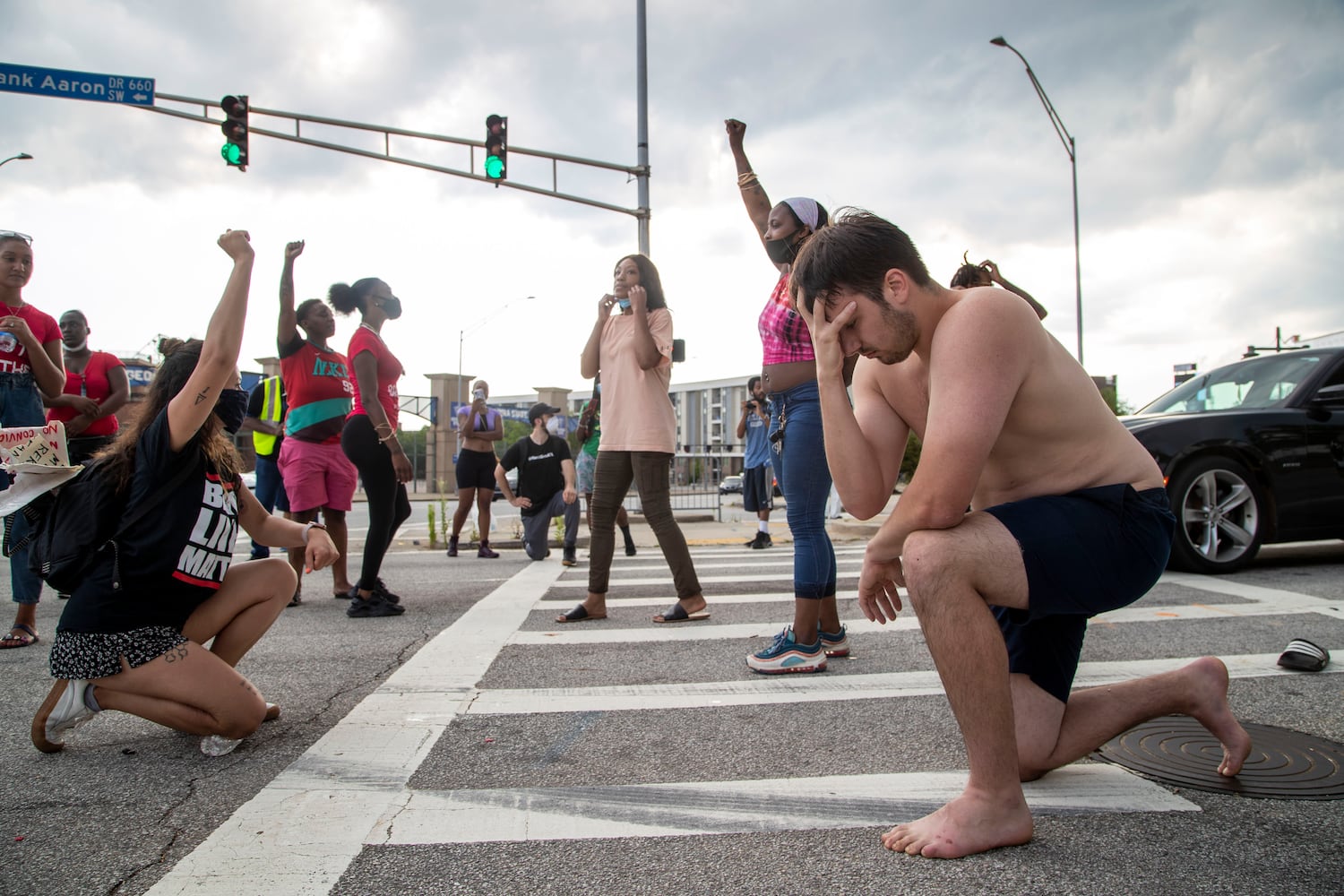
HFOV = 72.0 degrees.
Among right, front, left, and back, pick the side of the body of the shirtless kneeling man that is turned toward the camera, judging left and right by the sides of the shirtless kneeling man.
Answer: left

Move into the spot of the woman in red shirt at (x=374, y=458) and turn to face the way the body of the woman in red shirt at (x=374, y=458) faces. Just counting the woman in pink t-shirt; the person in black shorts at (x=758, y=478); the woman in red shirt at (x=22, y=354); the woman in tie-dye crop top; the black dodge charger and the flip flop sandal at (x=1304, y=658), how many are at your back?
1

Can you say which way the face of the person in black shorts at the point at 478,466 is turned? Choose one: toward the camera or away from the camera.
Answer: toward the camera

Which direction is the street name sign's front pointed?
toward the camera

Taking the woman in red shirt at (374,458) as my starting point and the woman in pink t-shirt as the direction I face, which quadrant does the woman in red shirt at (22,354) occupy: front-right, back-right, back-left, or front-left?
back-right

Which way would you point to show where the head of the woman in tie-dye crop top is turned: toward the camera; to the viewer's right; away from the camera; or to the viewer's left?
to the viewer's left

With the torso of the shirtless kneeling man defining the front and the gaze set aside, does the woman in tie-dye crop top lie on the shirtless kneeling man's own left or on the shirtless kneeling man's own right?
on the shirtless kneeling man's own right

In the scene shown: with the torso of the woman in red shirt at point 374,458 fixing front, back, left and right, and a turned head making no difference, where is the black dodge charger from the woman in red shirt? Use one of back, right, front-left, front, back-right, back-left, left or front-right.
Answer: front

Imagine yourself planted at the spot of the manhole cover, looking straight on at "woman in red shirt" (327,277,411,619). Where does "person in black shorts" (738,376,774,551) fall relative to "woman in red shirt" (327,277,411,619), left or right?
right

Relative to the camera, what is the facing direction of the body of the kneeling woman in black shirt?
to the viewer's right

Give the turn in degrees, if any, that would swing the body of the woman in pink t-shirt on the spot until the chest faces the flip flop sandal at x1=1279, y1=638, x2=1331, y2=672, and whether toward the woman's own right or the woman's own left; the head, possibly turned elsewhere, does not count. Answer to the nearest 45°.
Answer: approximately 90° to the woman's own left

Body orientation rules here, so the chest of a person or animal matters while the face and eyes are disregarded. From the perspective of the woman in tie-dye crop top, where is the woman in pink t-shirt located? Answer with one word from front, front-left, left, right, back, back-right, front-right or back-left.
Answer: front-right

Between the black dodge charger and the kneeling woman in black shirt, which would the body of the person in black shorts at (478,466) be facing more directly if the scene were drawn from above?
the kneeling woman in black shirt

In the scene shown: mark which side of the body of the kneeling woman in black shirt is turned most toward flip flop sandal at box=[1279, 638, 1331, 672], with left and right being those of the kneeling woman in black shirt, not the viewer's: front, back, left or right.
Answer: front

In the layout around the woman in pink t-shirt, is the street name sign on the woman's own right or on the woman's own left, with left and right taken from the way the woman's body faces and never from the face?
on the woman's own right

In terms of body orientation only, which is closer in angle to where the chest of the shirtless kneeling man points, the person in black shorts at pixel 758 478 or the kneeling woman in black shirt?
the kneeling woman in black shirt

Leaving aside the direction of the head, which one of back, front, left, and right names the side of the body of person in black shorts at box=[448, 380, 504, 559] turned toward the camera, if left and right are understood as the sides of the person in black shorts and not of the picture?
front

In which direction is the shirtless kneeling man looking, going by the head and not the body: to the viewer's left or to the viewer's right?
to the viewer's left
